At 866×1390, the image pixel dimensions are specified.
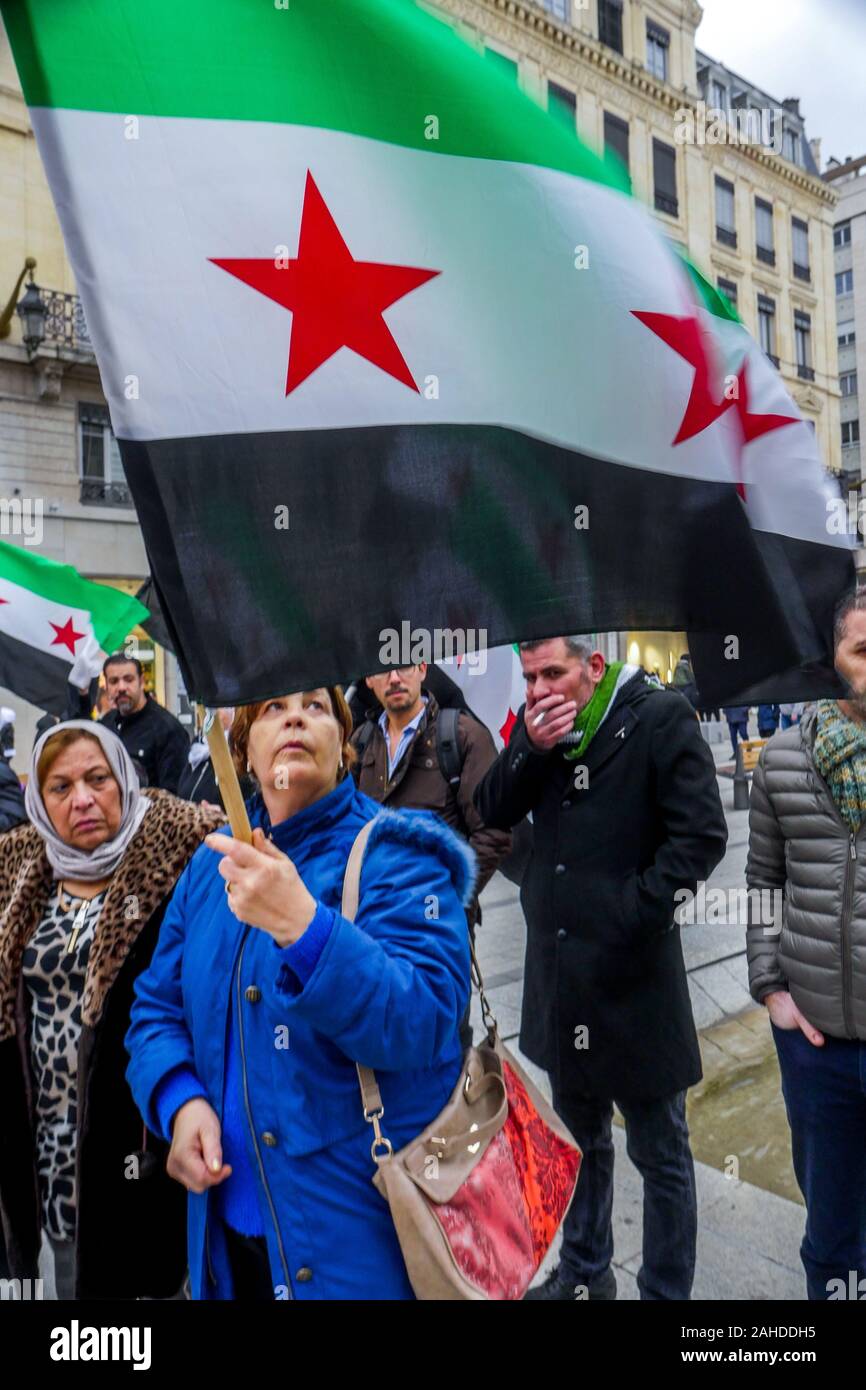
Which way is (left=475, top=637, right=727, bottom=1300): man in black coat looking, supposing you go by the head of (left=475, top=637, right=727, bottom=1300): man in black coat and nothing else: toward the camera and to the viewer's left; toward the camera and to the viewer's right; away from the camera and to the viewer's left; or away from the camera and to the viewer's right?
toward the camera and to the viewer's left

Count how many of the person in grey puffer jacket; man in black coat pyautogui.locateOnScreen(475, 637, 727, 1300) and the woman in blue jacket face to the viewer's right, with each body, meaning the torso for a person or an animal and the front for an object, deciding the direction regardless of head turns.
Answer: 0

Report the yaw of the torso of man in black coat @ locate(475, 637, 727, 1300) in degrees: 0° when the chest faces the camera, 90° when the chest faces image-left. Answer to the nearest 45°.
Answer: approximately 45°

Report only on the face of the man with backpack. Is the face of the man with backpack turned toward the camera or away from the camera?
toward the camera

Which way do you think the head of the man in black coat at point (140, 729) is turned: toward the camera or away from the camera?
toward the camera

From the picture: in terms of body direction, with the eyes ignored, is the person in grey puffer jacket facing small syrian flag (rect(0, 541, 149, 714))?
no

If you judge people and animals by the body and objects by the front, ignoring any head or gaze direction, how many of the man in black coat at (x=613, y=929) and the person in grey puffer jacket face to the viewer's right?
0

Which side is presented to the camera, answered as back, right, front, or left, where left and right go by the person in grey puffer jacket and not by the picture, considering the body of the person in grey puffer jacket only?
front

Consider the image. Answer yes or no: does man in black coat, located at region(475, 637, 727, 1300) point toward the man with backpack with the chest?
no

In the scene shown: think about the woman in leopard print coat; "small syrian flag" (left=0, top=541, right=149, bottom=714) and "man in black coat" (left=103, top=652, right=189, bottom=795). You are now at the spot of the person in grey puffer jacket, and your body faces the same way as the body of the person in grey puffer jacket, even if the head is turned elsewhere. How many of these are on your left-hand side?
0

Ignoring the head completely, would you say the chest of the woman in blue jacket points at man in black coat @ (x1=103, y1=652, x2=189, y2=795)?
no

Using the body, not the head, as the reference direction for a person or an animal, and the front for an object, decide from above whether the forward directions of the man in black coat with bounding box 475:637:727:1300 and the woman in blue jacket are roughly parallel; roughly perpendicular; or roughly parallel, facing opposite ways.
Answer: roughly parallel

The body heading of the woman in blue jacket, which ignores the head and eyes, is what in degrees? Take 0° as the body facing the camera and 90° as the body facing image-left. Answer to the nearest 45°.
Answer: approximately 45°

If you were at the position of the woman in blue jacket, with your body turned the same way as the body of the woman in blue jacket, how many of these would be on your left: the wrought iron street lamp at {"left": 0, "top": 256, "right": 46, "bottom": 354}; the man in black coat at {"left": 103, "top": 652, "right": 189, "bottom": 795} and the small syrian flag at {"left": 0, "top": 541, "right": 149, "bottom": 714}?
0

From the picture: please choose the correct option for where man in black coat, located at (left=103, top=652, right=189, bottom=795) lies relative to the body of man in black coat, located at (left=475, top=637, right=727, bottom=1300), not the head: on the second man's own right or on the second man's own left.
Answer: on the second man's own right
